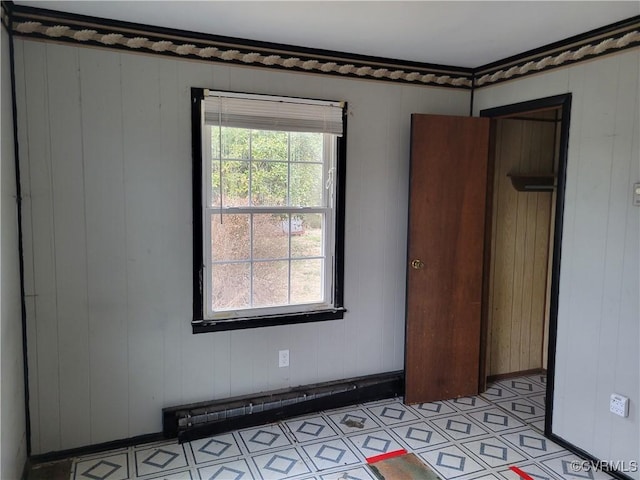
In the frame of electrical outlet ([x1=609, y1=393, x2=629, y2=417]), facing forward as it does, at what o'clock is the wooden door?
The wooden door is roughly at 2 o'clock from the electrical outlet.

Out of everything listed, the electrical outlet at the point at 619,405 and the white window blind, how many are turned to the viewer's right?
0

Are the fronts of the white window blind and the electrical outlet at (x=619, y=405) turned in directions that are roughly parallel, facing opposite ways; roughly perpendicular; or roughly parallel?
roughly perpendicular

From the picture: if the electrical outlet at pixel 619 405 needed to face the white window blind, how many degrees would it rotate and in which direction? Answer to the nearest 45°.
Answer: approximately 45° to its right

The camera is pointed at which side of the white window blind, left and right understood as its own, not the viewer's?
front

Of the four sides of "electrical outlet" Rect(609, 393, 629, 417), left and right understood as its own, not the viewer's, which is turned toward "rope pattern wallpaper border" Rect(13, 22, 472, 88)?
front

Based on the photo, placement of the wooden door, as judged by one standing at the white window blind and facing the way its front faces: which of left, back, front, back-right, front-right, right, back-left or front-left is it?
left

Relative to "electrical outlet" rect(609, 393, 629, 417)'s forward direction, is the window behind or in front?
in front

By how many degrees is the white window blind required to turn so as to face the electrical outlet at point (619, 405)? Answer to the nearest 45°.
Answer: approximately 90° to its left

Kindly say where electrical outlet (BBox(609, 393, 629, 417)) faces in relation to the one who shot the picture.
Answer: facing the viewer and to the left of the viewer
